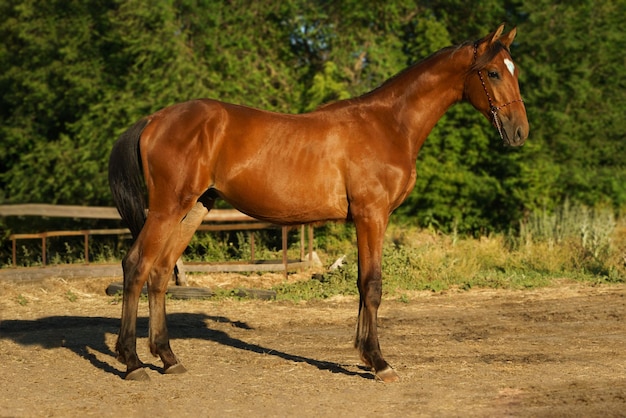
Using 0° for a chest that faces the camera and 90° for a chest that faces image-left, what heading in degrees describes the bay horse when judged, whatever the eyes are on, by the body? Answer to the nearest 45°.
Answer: approximately 270°
